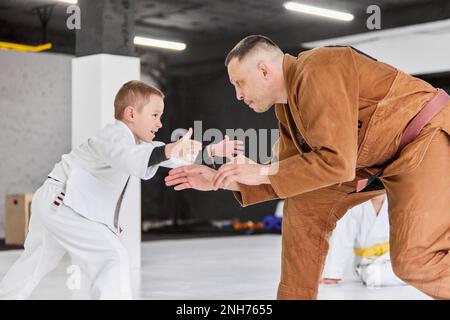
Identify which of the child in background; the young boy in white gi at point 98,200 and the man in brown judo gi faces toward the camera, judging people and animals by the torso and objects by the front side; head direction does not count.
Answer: the child in background

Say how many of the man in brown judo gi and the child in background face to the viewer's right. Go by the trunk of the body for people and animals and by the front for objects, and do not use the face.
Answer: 0

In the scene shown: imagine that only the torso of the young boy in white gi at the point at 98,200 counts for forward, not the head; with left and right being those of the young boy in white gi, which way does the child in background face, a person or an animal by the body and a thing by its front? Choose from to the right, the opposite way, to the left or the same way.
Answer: to the right

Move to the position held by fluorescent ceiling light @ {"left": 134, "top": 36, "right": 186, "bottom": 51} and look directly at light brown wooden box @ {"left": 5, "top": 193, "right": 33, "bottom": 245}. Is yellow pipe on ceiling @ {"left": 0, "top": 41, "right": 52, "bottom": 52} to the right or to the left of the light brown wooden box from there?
right

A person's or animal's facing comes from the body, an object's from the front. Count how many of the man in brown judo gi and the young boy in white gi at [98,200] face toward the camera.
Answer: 0

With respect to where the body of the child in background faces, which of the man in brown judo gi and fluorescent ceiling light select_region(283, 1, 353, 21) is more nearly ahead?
the man in brown judo gi

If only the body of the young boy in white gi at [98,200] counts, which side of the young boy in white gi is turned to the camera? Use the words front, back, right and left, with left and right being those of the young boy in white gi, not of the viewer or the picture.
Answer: right

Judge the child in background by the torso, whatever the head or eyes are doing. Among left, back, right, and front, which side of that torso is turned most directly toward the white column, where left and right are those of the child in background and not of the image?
right

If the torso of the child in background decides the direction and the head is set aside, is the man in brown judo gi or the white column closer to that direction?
the man in brown judo gi

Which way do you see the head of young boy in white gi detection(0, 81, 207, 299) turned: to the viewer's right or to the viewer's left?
to the viewer's right

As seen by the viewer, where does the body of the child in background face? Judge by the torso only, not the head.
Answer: toward the camera

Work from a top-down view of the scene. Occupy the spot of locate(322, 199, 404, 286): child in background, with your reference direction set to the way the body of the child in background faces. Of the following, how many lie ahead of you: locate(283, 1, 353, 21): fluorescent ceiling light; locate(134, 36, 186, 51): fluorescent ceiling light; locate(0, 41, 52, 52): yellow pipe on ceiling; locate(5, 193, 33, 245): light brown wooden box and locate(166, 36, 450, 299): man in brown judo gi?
1

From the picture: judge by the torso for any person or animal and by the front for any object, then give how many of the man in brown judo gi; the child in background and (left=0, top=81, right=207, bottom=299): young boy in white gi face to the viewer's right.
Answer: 1

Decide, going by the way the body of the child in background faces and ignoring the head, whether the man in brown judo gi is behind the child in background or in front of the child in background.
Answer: in front

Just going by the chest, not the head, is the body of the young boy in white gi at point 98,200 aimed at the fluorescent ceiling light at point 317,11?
no

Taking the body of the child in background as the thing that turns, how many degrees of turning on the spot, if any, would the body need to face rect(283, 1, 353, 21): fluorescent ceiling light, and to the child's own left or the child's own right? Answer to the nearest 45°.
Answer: approximately 180°

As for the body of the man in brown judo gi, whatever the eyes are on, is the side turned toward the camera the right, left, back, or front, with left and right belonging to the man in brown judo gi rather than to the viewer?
left
